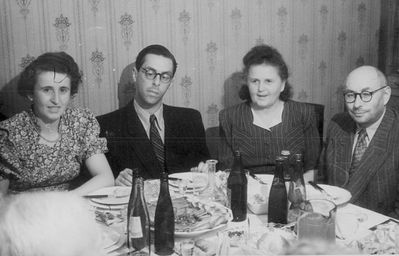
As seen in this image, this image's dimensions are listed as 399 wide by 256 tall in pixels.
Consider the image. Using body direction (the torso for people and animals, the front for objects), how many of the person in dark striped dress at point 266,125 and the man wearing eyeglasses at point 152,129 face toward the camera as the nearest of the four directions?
2

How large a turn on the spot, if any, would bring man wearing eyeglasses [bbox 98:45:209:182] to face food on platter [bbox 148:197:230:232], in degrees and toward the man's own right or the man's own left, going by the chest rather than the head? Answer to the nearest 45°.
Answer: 0° — they already face it

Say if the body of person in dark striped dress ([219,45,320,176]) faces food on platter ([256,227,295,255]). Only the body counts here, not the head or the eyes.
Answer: yes

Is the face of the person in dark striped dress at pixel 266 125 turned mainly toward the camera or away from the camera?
toward the camera

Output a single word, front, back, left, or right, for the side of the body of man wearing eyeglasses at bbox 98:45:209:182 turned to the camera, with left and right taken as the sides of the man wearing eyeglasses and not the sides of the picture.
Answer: front

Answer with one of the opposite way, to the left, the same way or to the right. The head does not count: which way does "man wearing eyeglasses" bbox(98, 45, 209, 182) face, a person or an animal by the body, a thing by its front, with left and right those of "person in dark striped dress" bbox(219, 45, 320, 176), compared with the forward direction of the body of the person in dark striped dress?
the same way

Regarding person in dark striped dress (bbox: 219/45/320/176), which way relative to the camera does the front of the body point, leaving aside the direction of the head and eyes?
toward the camera

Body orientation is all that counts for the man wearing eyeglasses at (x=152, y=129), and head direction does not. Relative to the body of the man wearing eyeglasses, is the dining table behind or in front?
in front

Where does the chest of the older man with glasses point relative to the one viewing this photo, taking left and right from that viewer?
facing the viewer and to the left of the viewer

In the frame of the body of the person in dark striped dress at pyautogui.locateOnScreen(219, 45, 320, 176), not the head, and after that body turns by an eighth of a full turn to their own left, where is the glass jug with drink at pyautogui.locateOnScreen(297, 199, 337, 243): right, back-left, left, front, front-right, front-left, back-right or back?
front-right
